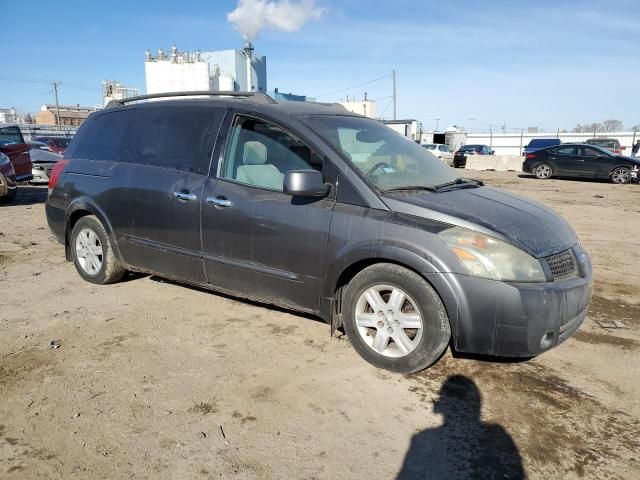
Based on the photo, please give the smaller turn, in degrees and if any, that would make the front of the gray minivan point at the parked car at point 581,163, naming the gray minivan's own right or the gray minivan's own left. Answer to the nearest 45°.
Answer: approximately 90° to the gray minivan's own left

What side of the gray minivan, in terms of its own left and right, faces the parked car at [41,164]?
back

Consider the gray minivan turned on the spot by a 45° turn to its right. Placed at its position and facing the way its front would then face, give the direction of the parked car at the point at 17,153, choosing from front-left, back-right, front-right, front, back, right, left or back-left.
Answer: back-right

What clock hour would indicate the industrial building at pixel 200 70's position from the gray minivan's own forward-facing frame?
The industrial building is roughly at 7 o'clock from the gray minivan.

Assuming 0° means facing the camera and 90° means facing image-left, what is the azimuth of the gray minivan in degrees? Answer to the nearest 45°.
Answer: approximately 315°

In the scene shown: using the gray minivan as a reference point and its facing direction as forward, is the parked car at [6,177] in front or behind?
behind

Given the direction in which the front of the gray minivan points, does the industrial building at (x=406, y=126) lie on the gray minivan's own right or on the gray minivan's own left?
on the gray minivan's own left
